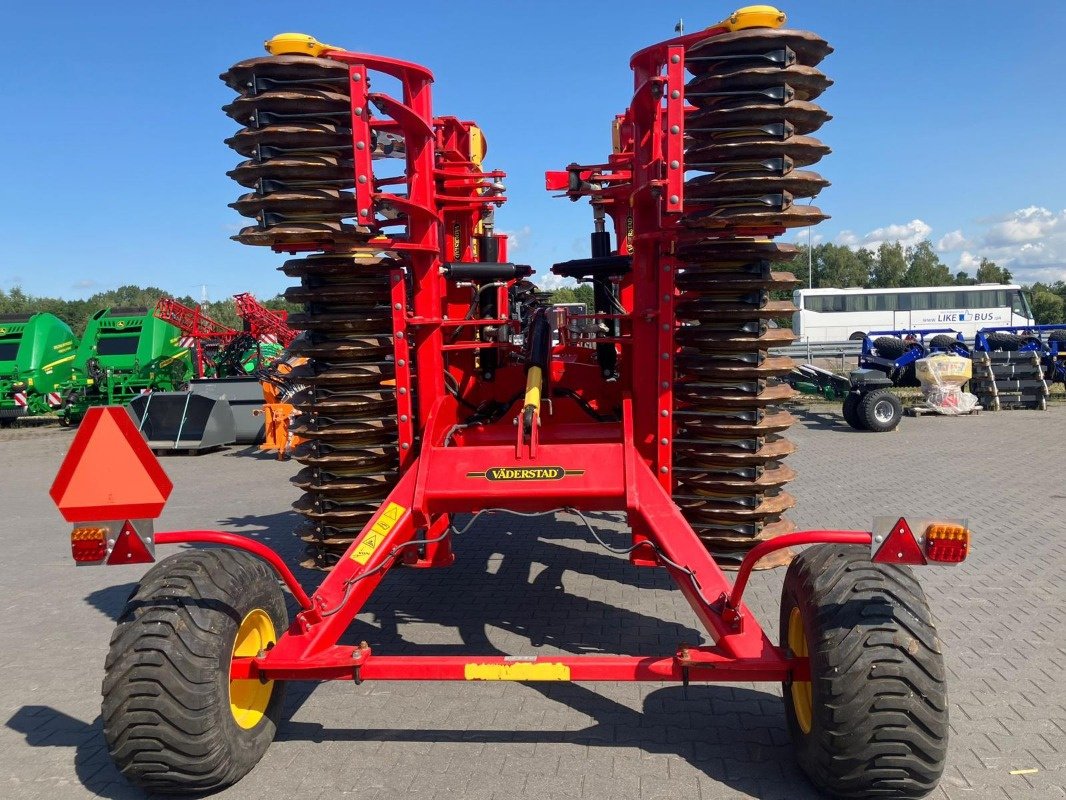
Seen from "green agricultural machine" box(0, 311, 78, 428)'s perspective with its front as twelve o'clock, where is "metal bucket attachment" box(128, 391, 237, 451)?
The metal bucket attachment is roughly at 10 o'clock from the green agricultural machine.

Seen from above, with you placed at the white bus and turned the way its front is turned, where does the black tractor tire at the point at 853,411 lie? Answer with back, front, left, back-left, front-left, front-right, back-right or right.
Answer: right

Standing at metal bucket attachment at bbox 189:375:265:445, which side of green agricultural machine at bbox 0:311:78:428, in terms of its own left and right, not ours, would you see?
left

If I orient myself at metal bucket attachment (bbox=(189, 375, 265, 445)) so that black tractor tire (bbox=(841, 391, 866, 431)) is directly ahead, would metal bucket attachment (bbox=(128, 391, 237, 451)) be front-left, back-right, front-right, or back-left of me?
back-right

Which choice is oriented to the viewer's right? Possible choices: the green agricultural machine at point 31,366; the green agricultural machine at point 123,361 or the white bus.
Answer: the white bus

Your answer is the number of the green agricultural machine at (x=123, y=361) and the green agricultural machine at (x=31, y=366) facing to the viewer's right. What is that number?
0

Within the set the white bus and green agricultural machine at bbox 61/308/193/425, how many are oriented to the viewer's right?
1

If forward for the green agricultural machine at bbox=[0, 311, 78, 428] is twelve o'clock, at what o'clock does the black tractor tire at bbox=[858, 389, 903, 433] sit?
The black tractor tire is roughly at 9 o'clock from the green agricultural machine.

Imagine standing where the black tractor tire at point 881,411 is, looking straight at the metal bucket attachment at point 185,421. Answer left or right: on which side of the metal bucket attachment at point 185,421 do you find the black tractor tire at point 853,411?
right

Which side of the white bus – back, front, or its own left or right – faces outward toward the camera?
right

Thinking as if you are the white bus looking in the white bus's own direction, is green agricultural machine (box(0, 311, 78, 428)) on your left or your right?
on your right

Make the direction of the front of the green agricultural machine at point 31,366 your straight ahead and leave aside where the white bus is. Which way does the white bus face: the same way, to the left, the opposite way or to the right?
to the left

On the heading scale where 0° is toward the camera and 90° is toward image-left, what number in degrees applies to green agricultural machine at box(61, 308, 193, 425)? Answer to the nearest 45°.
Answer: approximately 45°

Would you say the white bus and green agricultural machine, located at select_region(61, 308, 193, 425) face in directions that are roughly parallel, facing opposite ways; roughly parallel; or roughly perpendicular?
roughly perpendicular
